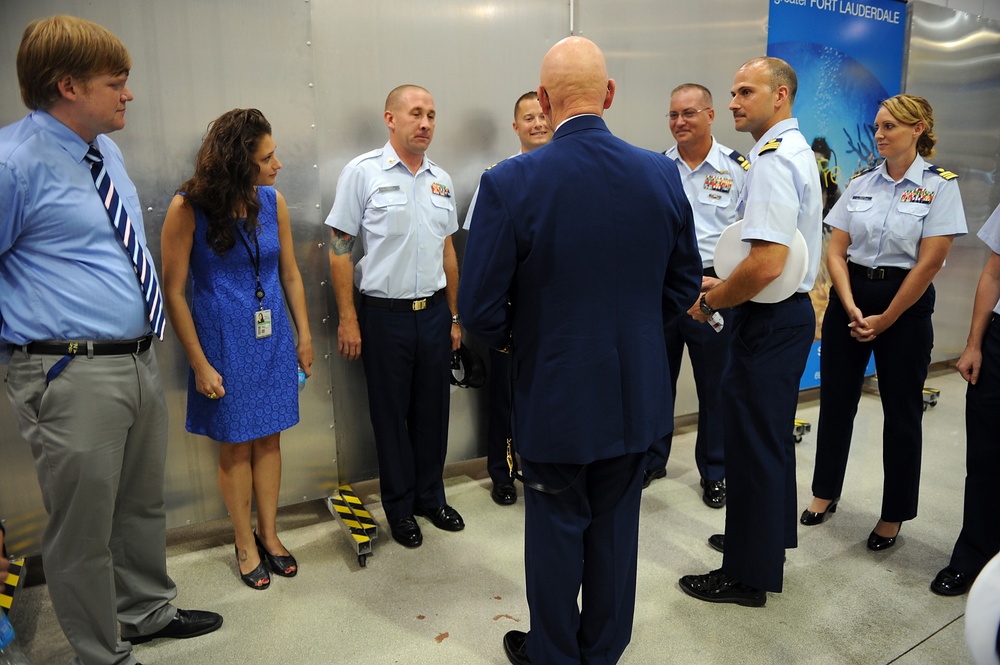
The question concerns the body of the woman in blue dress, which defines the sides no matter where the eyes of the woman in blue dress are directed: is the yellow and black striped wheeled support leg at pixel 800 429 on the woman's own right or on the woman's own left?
on the woman's own left

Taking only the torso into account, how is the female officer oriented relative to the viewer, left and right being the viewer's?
facing the viewer and to the left of the viewer

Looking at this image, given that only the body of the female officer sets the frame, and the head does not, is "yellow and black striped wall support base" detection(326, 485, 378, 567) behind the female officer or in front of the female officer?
in front

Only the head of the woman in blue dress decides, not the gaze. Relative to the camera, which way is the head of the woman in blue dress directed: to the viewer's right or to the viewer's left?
to the viewer's right

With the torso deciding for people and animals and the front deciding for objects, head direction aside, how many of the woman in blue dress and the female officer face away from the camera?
0

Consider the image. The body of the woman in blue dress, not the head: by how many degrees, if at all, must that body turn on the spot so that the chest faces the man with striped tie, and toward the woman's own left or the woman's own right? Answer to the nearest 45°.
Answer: approximately 90° to the woman's own right

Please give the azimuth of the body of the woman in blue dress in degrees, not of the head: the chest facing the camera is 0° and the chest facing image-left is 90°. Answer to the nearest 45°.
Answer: approximately 315°

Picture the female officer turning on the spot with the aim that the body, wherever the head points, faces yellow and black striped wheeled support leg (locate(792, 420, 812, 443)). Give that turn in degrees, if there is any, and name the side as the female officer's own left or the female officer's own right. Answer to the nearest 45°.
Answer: approximately 135° to the female officer's own right

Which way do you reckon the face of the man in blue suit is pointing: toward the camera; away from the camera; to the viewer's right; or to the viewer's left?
away from the camera

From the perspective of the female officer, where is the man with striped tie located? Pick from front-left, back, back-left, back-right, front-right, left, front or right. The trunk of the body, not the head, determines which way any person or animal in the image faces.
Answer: front

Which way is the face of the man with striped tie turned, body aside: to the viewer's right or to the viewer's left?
to the viewer's right
